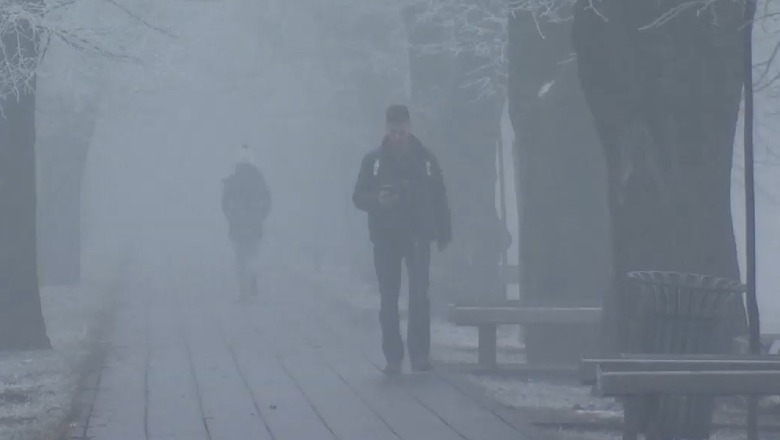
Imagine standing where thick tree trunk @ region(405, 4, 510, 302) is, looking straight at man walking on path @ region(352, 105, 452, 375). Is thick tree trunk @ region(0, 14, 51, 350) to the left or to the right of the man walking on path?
right

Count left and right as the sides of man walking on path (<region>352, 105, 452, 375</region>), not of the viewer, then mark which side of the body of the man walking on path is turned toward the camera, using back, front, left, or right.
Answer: front

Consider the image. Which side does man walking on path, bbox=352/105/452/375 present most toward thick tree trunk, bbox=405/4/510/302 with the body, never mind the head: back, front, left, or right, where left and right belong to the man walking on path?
back

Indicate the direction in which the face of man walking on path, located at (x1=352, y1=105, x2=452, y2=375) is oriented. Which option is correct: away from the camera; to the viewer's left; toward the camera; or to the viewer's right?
toward the camera

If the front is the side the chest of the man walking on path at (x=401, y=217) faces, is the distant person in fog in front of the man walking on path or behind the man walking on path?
behind

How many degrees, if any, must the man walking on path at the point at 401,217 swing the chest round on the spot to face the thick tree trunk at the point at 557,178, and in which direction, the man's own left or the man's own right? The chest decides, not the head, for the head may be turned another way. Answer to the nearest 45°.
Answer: approximately 135° to the man's own left

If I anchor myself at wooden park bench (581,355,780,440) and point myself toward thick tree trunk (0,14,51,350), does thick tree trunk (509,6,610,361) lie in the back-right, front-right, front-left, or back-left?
front-right
